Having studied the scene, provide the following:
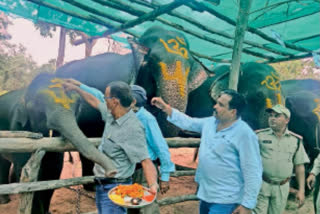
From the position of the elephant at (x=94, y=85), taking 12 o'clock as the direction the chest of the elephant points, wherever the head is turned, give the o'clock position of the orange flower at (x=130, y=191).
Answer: The orange flower is roughly at 1 o'clock from the elephant.

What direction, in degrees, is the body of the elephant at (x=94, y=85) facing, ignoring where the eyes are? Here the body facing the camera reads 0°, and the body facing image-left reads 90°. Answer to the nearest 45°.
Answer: approximately 315°

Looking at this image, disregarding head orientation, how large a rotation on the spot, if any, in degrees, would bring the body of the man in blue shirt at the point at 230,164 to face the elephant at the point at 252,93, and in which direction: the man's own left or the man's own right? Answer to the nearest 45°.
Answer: approximately 135° to the man's own right

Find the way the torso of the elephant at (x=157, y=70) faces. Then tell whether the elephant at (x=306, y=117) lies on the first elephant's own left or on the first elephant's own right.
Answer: on the first elephant's own left

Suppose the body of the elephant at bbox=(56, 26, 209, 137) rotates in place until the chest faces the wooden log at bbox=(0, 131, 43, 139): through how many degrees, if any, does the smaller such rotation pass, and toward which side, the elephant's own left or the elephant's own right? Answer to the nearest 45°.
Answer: approximately 90° to the elephant's own right

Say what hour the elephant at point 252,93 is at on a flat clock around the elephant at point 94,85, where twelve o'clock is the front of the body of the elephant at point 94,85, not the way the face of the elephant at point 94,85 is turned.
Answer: the elephant at point 252,93 is roughly at 10 o'clock from the elephant at point 94,85.

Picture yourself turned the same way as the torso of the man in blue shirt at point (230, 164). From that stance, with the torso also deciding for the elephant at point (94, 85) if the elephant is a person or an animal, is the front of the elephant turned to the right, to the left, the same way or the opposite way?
to the left

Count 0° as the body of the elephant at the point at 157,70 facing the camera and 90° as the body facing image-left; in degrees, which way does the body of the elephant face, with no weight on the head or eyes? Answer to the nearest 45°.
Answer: approximately 315°

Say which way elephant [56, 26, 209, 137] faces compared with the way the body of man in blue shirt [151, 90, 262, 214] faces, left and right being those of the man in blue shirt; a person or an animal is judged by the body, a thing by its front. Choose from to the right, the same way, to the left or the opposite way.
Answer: to the left

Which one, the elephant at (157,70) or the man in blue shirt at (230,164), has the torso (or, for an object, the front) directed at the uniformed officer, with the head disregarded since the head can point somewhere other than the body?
the elephant

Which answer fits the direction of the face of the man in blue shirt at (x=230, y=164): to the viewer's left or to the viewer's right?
to the viewer's left
